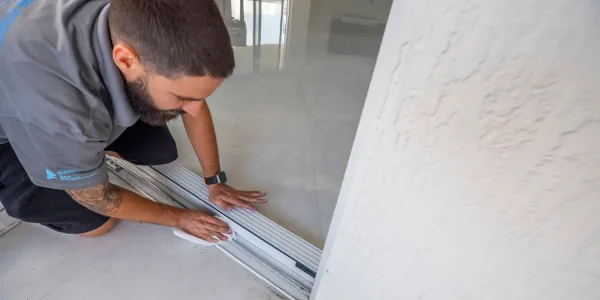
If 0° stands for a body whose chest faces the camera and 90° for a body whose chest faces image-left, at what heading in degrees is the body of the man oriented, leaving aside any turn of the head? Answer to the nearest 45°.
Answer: approximately 315°

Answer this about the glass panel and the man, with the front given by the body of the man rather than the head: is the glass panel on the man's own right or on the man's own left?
on the man's own left

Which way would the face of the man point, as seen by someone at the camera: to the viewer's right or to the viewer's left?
to the viewer's right
